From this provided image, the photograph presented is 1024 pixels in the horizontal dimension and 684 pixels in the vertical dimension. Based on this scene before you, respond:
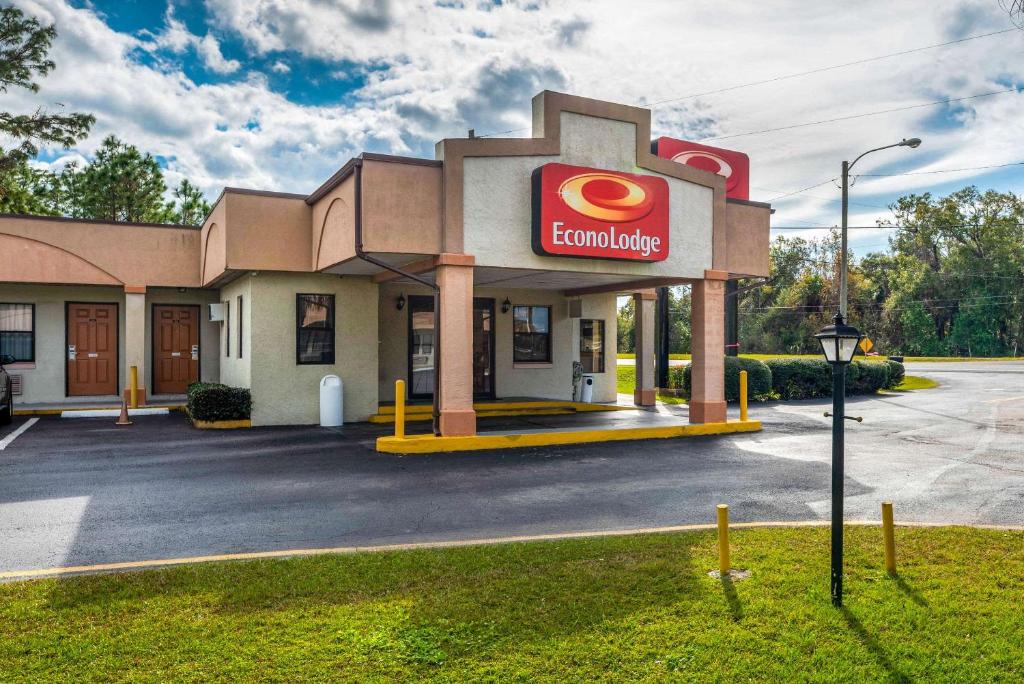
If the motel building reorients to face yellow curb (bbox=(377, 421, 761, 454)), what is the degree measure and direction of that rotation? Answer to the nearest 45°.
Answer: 0° — it already faces it

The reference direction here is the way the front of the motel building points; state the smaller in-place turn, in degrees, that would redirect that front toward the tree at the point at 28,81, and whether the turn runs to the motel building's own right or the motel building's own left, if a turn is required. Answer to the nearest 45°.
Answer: approximately 180°

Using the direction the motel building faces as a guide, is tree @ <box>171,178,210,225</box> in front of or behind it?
behind

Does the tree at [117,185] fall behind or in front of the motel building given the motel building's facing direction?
behind

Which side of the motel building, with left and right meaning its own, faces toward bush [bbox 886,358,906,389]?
left

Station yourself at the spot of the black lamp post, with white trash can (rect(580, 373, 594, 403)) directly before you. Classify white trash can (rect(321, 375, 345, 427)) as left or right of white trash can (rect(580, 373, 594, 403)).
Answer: left

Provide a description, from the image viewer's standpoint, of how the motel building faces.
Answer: facing the viewer and to the right of the viewer

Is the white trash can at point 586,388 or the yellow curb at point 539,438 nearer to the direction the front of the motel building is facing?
the yellow curb

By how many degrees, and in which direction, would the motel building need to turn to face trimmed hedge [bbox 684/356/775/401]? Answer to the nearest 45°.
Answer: approximately 90° to its left

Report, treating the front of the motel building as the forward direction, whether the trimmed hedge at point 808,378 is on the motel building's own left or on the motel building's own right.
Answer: on the motel building's own left

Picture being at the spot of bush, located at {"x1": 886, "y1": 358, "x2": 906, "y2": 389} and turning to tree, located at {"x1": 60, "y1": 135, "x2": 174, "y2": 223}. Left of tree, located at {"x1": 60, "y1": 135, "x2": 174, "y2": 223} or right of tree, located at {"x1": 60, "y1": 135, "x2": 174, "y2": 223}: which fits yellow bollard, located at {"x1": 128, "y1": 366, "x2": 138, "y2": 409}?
left
